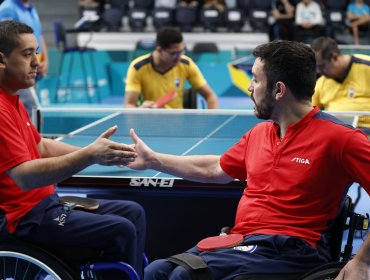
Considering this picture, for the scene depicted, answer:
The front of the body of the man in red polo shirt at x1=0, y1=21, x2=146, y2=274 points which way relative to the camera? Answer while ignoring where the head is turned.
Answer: to the viewer's right

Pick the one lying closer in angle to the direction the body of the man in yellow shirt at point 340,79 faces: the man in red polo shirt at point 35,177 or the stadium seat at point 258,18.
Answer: the man in red polo shirt

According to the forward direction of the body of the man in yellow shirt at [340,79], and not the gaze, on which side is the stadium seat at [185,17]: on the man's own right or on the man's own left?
on the man's own right

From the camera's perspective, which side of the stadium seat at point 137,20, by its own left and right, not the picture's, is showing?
front

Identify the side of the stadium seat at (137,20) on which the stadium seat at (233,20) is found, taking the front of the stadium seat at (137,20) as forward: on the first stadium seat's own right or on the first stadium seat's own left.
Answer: on the first stadium seat's own left

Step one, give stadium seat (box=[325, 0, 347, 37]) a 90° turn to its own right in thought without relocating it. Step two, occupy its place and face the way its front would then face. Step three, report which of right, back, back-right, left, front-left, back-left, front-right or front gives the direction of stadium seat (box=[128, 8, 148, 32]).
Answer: front

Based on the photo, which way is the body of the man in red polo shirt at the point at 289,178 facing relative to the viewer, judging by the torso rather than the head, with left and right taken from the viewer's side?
facing the viewer and to the left of the viewer

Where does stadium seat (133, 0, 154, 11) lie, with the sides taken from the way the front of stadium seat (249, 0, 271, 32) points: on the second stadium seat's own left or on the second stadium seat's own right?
on the second stadium seat's own right

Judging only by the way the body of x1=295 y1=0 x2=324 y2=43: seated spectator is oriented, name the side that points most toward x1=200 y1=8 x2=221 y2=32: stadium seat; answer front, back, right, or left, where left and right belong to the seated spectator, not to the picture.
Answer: right

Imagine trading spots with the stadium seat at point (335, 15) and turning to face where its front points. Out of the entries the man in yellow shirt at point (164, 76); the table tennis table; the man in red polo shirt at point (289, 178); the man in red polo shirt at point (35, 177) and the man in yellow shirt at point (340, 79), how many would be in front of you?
5

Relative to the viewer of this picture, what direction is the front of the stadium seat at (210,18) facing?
facing the viewer

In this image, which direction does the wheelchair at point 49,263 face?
to the viewer's right

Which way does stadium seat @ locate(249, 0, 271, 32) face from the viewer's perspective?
toward the camera

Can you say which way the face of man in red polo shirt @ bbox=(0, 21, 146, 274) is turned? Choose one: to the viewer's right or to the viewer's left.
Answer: to the viewer's right

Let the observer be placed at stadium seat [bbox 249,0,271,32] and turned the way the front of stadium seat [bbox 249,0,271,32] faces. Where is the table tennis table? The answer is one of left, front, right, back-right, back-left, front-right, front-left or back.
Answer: front
